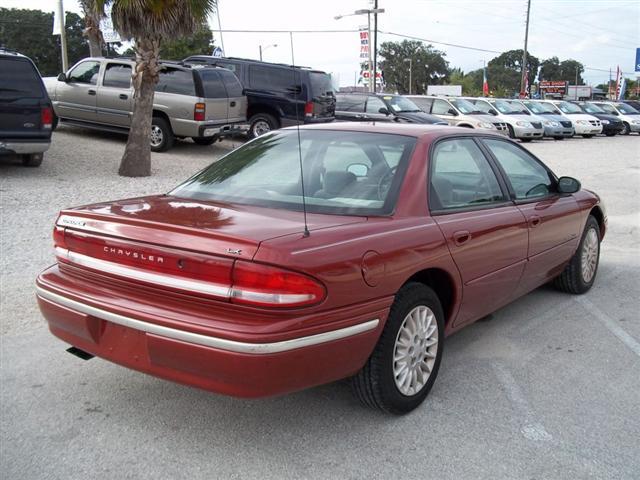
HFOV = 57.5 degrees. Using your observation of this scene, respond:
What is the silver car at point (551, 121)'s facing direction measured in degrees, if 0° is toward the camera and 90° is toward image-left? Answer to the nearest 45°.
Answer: approximately 315°

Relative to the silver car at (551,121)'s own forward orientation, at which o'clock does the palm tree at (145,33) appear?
The palm tree is roughly at 2 o'clock from the silver car.

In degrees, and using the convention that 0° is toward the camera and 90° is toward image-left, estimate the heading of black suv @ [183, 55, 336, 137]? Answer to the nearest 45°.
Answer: approximately 135°

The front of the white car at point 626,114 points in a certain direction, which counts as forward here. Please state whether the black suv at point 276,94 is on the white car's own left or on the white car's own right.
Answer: on the white car's own right

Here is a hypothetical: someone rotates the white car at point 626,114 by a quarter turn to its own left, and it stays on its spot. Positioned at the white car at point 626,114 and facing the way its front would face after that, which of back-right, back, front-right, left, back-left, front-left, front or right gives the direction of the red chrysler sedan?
back-right

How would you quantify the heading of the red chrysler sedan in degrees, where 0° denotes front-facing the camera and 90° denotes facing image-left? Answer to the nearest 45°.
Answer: approximately 225°

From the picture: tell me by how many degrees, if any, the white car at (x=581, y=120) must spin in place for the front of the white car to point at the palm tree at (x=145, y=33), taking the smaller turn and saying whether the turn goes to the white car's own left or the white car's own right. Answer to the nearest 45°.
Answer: approximately 45° to the white car's own right

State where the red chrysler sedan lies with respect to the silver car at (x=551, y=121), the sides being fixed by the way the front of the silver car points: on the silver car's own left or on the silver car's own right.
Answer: on the silver car's own right

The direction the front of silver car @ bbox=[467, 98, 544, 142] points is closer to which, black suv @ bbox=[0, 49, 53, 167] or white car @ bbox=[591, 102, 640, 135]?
the black suv

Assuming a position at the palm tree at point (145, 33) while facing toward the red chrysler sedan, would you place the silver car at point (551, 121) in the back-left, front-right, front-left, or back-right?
back-left

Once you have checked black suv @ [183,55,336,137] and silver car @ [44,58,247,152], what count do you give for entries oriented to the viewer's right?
0
